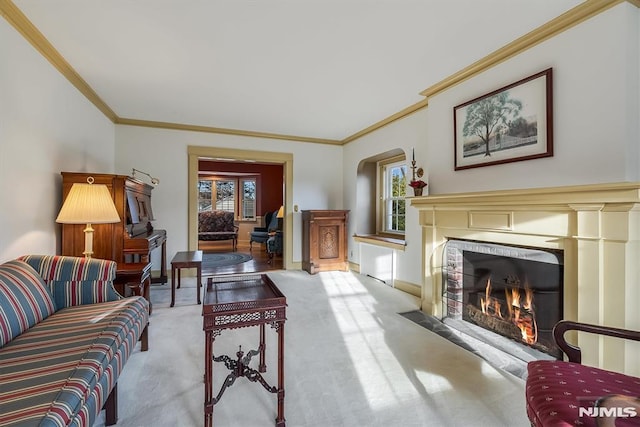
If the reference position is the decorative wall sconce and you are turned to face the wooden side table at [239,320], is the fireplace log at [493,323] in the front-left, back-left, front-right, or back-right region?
front-left

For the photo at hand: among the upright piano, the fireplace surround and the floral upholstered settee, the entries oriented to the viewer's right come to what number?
1

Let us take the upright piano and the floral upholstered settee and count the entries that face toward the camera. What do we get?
1

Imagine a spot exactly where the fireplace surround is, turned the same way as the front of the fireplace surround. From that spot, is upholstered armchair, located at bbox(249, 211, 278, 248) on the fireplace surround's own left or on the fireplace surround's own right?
on the fireplace surround's own right

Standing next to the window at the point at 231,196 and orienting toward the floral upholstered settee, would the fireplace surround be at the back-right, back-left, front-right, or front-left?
front-left

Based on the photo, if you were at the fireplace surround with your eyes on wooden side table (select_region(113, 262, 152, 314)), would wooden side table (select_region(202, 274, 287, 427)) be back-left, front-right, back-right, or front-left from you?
front-left

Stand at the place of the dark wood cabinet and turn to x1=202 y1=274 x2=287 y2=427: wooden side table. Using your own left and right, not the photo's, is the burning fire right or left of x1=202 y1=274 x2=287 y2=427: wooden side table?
left

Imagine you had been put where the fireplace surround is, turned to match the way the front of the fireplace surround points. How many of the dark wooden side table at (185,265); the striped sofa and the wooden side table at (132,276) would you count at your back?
0

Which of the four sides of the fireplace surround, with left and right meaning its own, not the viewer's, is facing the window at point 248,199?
right

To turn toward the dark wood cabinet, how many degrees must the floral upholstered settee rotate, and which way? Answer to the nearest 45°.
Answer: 0° — it already faces it

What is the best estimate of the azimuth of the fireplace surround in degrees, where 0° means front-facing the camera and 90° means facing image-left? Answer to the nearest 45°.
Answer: approximately 45°

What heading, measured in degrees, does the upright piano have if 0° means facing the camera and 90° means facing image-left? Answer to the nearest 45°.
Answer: approximately 270°
